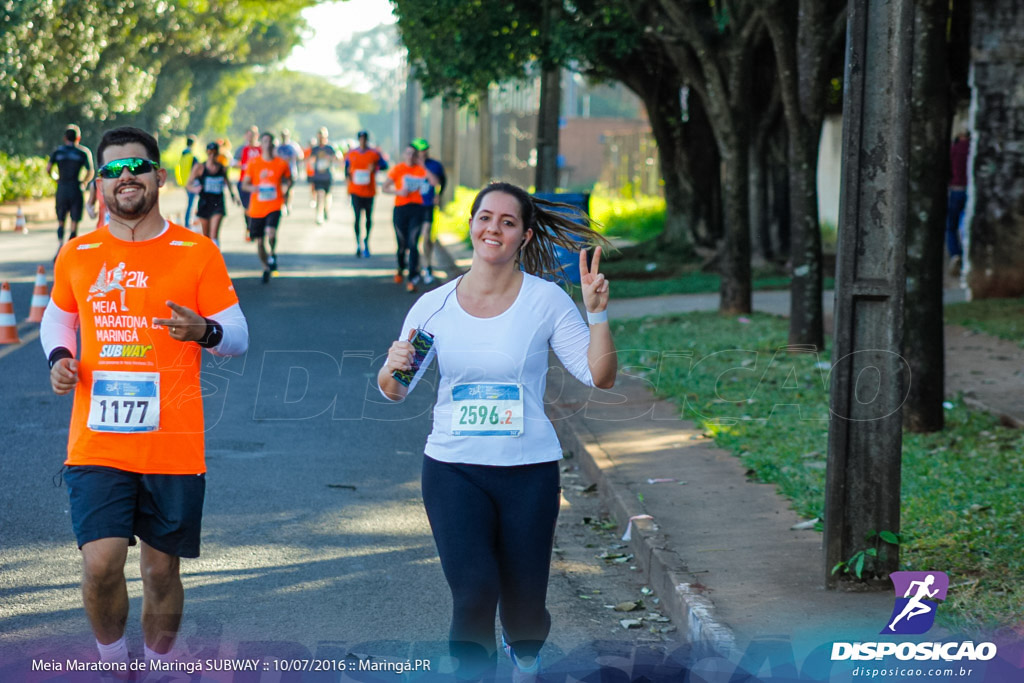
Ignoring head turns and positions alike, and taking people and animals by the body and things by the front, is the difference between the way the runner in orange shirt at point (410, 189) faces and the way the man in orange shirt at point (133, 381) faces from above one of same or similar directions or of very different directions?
same or similar directions

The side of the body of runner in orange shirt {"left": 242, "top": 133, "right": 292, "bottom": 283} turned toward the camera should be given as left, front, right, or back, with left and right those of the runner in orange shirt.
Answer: front

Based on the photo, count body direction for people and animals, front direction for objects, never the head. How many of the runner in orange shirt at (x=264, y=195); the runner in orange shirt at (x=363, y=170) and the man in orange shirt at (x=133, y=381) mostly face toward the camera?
3

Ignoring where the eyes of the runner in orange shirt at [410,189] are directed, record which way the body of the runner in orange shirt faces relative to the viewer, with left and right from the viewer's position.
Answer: facing the viewer

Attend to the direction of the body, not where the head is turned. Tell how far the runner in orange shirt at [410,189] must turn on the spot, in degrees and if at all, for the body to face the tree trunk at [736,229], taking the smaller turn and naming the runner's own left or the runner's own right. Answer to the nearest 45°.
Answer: approximately 45° to the runner's own left

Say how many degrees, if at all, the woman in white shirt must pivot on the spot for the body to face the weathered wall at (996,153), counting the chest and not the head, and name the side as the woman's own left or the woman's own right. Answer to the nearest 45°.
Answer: approximately 135° to the woman's own left

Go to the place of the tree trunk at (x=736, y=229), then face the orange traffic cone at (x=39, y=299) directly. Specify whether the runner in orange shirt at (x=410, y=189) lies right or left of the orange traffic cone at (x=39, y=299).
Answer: right

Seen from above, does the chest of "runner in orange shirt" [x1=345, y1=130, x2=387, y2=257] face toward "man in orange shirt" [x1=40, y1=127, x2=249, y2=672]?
yes

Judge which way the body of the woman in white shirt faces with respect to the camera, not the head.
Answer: toward the camera
